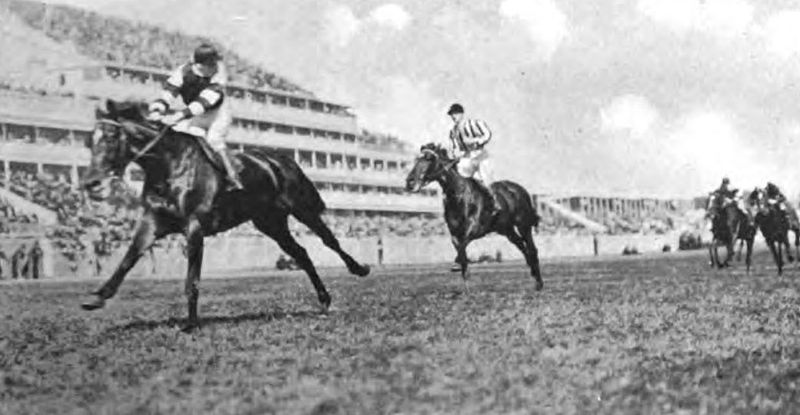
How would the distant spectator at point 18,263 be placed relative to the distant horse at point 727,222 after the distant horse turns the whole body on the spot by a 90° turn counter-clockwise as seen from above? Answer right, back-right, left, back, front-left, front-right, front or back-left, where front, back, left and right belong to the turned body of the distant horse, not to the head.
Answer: back-right

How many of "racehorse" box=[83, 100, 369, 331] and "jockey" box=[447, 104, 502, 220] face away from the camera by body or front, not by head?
0

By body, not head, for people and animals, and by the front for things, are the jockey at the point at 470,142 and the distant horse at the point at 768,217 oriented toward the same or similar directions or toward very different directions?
same or similar directions

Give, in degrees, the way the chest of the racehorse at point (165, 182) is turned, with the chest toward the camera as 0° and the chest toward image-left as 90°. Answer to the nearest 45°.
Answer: approximately 45°

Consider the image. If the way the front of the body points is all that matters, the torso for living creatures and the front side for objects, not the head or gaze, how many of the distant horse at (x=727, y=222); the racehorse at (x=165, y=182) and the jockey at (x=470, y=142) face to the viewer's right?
0

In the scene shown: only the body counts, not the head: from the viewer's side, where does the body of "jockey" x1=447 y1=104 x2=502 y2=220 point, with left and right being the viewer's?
facing the viewer and to the left of the viewer

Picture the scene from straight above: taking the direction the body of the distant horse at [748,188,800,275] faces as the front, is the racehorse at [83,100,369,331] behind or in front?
in front

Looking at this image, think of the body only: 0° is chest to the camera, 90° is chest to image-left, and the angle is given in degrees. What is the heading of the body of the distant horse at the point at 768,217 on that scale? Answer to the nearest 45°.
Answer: approximately 45°

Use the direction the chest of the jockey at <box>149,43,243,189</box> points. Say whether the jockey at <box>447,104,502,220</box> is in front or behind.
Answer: behind
